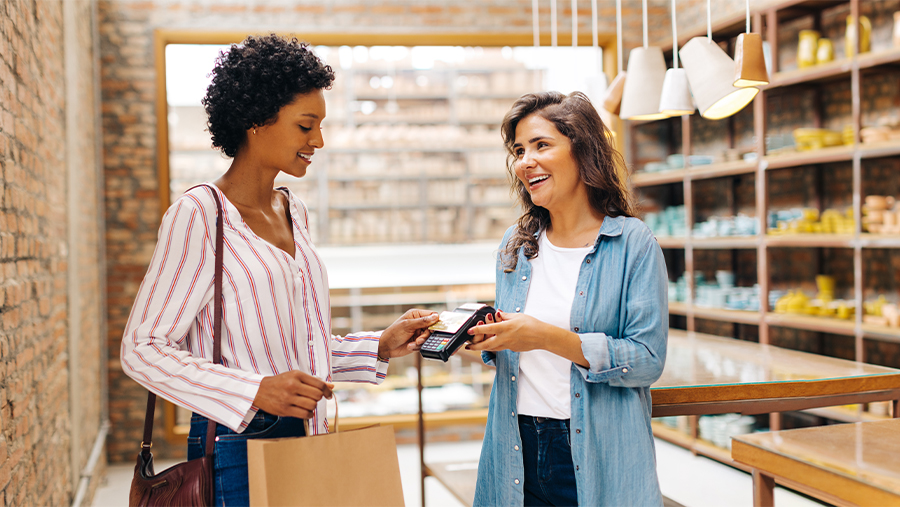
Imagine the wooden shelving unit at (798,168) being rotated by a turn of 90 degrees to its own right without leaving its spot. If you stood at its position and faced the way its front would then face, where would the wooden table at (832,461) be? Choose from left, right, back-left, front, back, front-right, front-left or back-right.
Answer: back-left

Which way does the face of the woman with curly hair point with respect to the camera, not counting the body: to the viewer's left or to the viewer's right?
to the viewer's right

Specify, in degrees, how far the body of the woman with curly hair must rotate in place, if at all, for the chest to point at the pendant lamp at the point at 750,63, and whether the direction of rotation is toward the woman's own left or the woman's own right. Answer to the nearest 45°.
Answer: approximately 90° to the woman's own left

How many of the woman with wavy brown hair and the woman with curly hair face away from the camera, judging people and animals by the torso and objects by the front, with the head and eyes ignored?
0

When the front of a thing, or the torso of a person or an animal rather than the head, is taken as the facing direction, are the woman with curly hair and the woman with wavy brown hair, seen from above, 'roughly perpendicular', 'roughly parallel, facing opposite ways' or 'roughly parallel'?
roughly perpendicular

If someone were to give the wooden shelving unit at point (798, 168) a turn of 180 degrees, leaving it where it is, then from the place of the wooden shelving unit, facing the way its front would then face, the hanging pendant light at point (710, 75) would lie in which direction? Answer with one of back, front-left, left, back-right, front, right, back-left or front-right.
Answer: back-right

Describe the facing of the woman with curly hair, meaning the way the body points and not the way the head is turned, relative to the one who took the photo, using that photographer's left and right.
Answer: facing the viewer and to the right of the viewer

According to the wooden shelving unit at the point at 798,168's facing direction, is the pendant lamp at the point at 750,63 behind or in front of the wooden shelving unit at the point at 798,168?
in front

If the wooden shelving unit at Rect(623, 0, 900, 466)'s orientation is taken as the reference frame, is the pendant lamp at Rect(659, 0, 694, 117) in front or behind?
in front

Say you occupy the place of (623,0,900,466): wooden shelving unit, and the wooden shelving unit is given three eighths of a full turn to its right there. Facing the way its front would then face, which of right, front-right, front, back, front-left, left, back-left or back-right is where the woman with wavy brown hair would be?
back

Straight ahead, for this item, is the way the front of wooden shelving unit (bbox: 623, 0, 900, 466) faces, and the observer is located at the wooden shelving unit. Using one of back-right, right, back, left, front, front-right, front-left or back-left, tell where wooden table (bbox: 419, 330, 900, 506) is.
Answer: front-left
